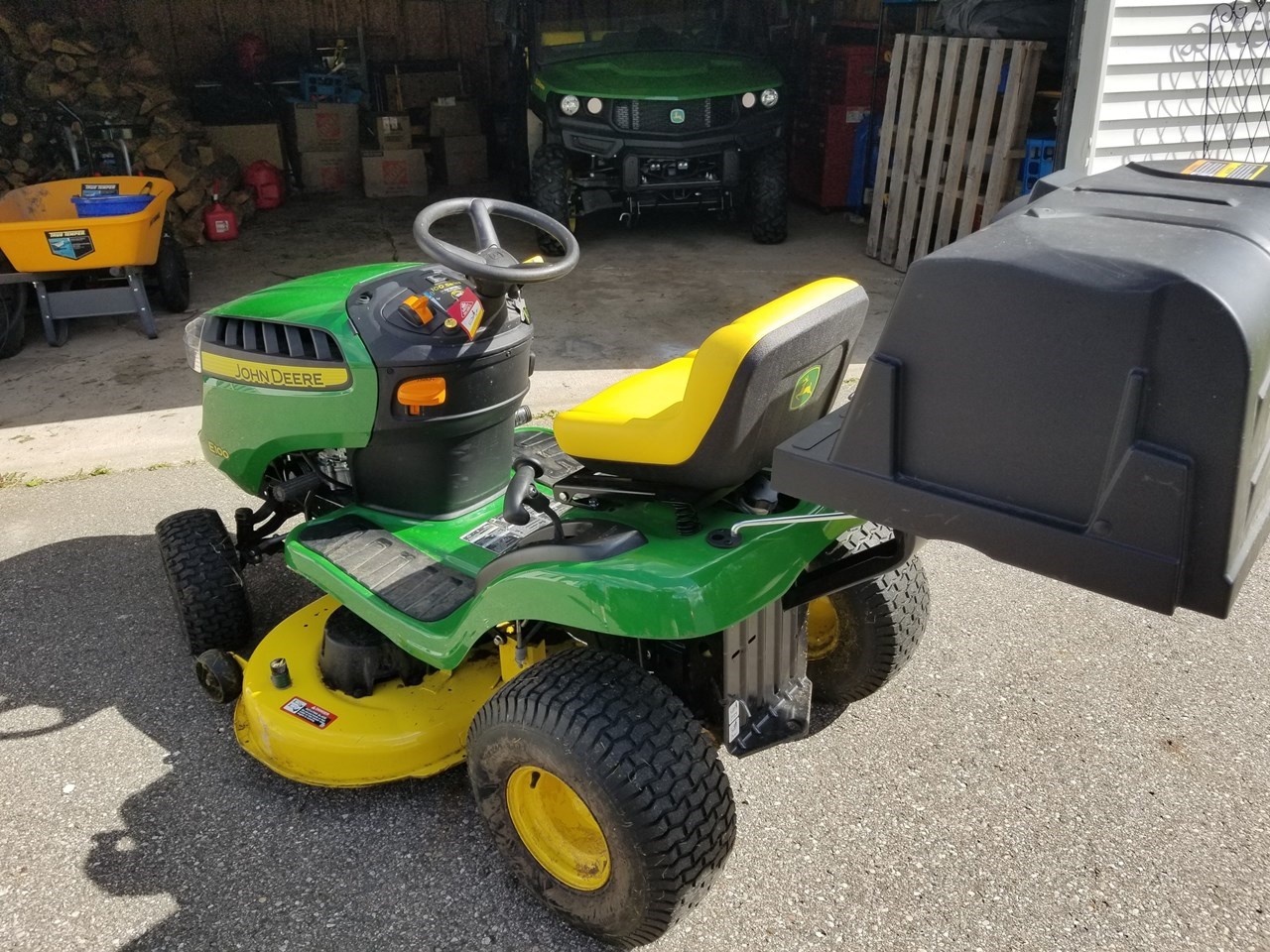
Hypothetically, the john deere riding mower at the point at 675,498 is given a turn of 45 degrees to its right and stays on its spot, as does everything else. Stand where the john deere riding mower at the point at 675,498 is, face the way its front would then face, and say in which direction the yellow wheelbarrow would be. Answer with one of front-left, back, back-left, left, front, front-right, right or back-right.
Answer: front-left

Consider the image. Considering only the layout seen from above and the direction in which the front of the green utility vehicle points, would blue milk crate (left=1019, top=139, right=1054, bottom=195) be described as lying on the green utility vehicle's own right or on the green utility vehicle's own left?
on the green utility vehicle's own left

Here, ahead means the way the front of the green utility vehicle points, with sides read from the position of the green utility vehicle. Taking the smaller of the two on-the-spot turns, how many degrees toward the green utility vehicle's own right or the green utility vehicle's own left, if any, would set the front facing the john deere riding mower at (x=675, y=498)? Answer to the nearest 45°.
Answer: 0° — it already faces it

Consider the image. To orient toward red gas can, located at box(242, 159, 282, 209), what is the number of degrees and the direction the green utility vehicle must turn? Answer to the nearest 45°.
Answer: approximately 135° to its right

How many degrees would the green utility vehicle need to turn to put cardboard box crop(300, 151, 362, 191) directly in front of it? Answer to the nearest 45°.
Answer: approximately 135° to its right

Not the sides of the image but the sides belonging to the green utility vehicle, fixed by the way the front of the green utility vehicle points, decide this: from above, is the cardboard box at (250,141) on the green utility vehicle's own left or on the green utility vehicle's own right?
on the green utility vehicle's own right

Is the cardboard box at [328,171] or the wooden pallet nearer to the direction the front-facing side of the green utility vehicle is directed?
the wooden pallet

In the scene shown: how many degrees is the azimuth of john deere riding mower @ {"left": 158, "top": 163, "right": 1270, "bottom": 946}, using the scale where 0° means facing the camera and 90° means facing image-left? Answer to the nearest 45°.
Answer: approximately 135°

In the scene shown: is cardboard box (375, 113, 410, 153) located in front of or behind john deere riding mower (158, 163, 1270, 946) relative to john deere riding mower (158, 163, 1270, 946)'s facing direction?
in front

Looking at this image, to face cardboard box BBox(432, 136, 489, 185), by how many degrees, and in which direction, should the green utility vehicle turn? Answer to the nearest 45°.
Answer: approximately 135° to its right

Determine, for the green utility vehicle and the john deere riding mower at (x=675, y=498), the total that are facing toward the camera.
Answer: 1

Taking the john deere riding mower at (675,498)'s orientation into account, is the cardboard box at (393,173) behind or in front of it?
in front

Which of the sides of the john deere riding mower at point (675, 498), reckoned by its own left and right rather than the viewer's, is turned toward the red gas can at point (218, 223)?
front

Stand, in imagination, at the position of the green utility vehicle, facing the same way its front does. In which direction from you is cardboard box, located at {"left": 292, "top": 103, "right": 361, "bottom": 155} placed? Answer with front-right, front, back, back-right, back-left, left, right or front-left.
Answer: back-right

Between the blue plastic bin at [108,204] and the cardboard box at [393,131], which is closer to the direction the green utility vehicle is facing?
the blue plastic bin

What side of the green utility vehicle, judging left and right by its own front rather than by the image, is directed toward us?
front
